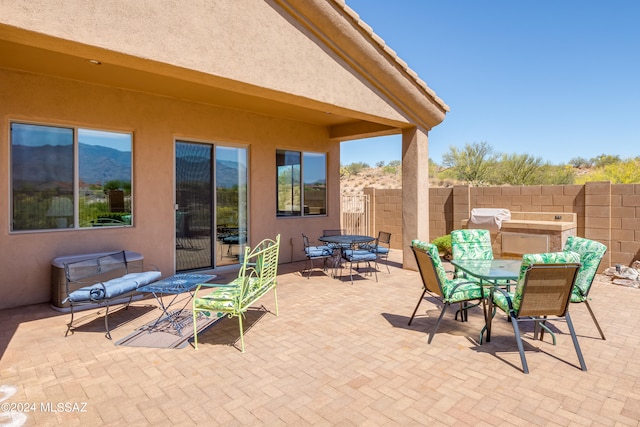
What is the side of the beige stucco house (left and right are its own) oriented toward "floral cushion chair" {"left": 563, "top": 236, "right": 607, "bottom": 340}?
front

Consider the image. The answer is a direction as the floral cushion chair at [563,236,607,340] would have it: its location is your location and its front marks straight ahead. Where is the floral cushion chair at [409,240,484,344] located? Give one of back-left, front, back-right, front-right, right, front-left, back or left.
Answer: front

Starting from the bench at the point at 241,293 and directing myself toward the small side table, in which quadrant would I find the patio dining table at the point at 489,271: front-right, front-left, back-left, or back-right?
back-right

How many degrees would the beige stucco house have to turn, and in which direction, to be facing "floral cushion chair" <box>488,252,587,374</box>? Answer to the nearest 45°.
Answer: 0° — it already faces it

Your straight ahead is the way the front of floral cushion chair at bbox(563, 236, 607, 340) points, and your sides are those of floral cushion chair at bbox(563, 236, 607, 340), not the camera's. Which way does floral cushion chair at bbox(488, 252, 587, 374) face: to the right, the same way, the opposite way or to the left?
to the right

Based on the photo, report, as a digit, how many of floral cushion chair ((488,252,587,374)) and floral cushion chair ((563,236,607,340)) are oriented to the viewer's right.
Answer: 0

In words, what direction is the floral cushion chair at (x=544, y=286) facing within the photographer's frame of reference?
facing away from the viewer and to the left of the viewer

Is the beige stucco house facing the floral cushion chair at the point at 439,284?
yes

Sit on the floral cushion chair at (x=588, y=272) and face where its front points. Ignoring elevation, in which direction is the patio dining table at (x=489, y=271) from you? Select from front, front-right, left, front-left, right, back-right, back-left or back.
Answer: front

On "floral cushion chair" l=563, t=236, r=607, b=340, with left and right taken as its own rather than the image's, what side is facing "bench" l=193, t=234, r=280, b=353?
front

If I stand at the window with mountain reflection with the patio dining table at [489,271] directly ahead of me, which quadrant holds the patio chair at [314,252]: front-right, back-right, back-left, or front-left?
front-left

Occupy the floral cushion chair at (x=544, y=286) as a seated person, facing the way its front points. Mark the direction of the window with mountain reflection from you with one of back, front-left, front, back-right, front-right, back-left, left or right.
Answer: front-left

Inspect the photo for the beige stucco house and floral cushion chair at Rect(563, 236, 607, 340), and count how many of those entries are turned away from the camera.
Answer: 0

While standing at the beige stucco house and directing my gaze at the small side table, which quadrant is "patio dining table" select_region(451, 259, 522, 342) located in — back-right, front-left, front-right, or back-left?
front-left

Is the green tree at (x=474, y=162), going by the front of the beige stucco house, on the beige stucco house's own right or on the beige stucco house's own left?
on the beige stucco house's own left

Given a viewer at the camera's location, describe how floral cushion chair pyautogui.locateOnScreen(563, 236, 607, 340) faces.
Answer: facing the viewer and to the left of the viewer

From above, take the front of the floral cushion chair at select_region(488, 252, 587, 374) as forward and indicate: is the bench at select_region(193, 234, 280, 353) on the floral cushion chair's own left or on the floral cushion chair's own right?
on the floral cushion chair's own left
